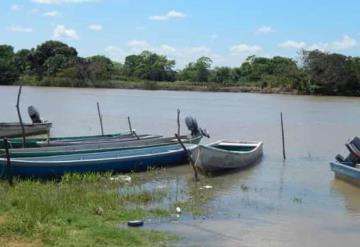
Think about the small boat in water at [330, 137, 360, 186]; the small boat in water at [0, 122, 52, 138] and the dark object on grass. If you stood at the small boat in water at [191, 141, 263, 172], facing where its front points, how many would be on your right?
1
